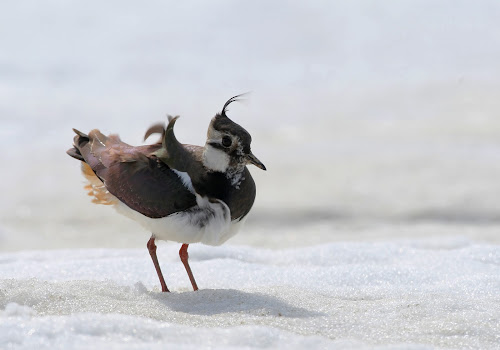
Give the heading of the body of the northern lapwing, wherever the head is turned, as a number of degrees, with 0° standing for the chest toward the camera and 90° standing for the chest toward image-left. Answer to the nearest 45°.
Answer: approximately 270°
